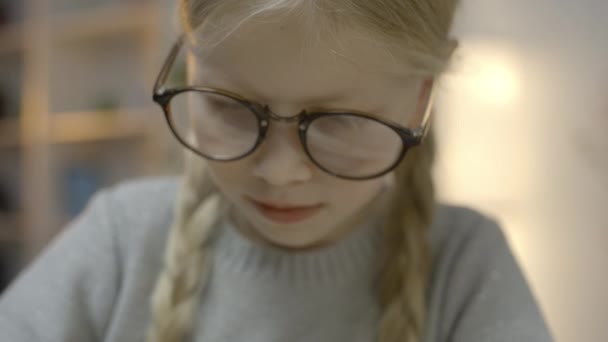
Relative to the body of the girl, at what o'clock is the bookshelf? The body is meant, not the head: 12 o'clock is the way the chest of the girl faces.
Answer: The bookshelf is roughly at 5 o'clock from the girl.

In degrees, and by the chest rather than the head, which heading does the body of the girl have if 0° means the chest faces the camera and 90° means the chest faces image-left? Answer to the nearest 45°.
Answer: approximately 0°
